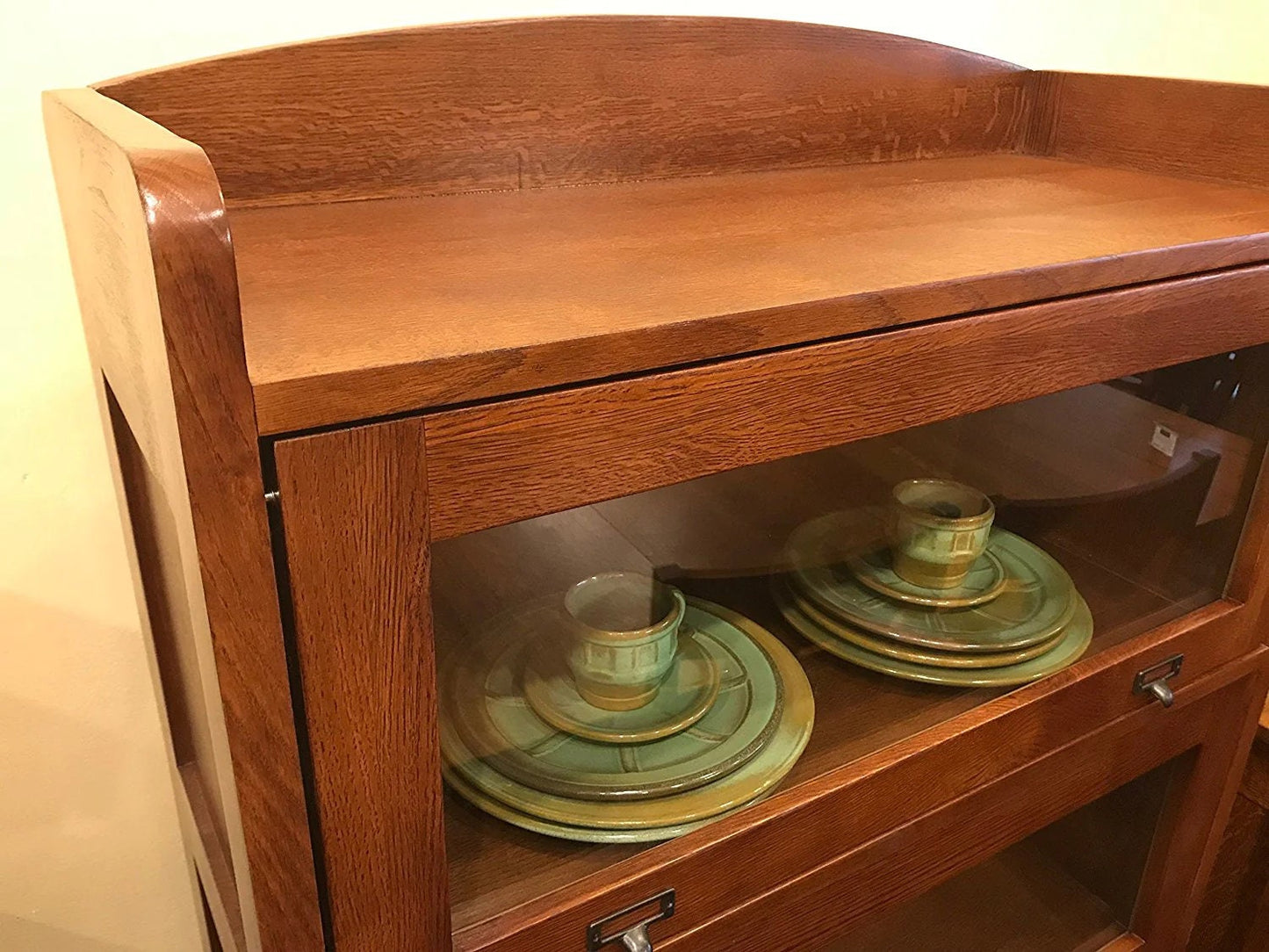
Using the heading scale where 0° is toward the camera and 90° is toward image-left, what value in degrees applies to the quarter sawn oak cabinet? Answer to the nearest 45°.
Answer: approximately 315°
